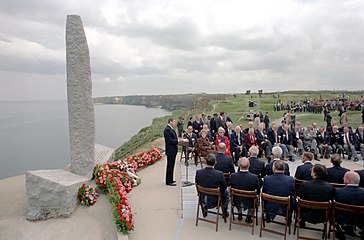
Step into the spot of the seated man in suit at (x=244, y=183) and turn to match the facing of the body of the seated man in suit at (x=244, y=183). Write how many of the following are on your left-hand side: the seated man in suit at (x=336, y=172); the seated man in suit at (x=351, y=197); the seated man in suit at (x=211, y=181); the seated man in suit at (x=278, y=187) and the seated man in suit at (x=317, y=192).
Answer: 1

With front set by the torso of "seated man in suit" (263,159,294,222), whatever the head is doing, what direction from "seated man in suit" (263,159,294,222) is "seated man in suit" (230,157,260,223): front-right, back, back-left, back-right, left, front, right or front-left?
left

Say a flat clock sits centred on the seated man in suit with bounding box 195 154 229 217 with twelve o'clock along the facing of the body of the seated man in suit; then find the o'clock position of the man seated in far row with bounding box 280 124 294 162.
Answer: The man seated in far row is roughly at 1 o'clock from the seated man in suit.

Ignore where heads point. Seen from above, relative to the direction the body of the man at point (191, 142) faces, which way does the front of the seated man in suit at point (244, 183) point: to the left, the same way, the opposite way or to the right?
the opposite way

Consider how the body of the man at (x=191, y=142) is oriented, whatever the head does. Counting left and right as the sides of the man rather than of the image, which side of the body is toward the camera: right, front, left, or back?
front

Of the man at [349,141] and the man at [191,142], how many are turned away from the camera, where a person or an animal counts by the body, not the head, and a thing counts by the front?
0

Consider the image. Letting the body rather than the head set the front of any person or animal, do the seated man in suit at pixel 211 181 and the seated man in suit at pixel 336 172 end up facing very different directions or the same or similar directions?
same or similar directions

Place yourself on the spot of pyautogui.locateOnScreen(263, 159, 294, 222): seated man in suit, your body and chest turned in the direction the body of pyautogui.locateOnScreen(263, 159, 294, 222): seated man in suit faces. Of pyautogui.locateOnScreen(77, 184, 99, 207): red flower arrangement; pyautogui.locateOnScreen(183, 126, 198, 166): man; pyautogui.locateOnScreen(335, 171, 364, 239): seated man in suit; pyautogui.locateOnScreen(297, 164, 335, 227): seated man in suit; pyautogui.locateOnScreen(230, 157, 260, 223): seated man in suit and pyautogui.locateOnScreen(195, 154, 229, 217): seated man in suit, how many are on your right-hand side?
2

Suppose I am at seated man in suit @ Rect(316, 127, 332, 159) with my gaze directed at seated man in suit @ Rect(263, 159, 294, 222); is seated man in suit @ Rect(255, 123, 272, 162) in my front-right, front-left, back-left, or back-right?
front-right

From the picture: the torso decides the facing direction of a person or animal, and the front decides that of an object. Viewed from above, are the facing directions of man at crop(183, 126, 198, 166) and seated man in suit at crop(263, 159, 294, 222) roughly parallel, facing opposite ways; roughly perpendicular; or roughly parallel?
roughly parallel, facing opposite ways

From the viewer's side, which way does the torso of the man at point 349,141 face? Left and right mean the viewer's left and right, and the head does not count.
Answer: facing the viewer and to the left of the viewer

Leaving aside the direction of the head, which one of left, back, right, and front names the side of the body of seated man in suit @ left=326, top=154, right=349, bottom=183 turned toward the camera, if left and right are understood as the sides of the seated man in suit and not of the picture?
back

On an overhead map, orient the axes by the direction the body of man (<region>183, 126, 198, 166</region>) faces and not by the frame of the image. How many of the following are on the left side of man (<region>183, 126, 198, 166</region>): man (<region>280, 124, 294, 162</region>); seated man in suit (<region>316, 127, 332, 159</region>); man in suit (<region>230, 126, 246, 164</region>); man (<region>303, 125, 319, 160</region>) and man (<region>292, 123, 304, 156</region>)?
5

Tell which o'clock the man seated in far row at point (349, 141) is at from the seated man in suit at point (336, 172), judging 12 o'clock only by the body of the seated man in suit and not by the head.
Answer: The man seated in far row is roughly at 12 o'clock from the seated man in suit.

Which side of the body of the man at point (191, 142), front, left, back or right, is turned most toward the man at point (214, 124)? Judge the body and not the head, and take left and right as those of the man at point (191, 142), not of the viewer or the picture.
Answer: back
